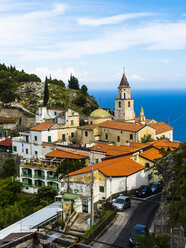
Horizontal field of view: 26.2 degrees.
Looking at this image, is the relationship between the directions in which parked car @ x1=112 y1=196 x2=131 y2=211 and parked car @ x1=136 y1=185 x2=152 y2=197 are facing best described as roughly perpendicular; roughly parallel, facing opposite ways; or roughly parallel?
roughly parallel

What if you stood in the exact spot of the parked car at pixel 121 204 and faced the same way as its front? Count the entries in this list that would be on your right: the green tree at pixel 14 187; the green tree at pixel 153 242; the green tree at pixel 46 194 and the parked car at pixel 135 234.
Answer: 2

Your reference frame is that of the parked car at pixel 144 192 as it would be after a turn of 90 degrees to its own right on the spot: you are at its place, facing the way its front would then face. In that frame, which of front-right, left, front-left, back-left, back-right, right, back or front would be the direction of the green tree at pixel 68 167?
front

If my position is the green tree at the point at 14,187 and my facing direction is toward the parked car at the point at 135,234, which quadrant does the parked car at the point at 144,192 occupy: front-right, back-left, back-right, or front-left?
front-left

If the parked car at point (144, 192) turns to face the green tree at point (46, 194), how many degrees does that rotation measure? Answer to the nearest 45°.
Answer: approximately 90° to its right

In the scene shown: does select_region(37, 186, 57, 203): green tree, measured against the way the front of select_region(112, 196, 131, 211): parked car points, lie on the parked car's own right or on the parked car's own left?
on the parked car's own right

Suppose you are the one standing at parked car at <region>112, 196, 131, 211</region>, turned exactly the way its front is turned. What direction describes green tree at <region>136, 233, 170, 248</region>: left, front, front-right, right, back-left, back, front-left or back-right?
front-left

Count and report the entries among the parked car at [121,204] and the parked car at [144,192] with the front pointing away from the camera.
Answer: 0

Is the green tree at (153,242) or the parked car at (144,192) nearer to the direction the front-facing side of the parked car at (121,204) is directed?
the green tree

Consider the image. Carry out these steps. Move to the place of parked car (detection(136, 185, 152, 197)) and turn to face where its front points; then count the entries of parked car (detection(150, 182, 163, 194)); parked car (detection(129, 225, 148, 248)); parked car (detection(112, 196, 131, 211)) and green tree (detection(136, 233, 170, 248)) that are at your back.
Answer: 1

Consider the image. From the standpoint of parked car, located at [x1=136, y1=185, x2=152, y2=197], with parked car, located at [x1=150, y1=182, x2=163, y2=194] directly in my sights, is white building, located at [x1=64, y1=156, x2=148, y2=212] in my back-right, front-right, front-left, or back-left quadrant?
back-left

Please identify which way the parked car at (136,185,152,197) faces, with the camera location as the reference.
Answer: facing the viewer and to the left of the viewer

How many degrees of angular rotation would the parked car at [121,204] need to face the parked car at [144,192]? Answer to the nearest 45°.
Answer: approximately 180°

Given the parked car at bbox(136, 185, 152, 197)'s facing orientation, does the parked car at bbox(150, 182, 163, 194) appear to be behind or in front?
behind

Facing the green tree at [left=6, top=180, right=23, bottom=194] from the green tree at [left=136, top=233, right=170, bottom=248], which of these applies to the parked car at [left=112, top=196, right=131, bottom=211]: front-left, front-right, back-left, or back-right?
front-right
